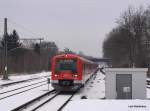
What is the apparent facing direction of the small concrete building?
toward the camera

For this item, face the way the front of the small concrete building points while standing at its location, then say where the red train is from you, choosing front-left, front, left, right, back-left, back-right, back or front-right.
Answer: back-right
